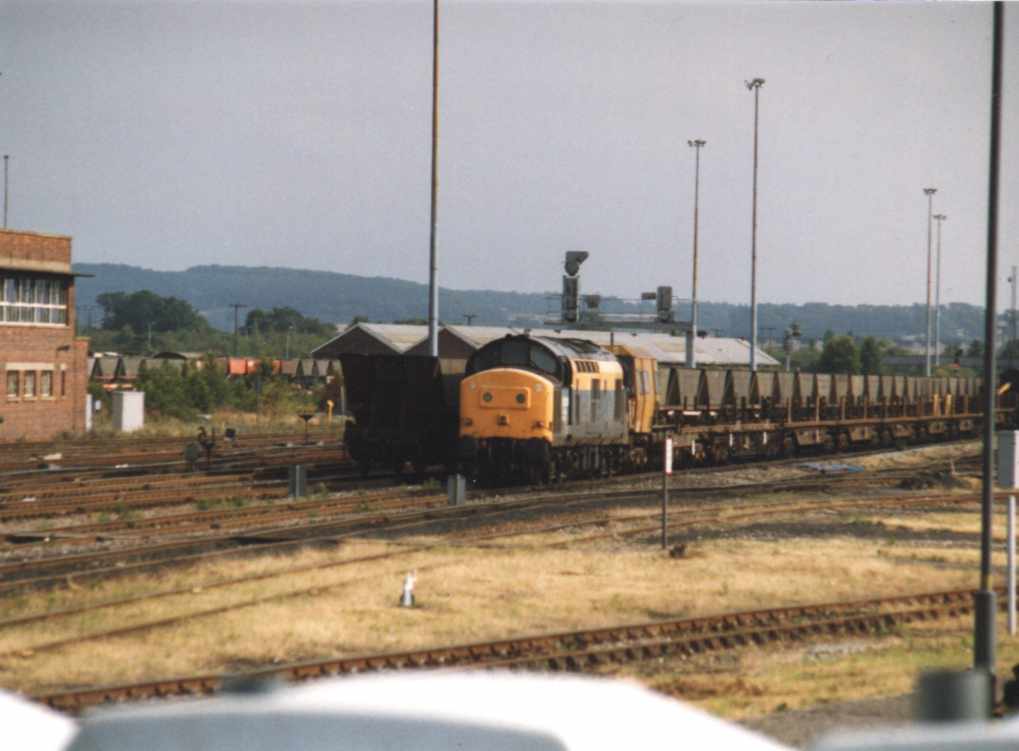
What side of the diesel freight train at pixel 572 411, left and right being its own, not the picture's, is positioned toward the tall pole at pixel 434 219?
right

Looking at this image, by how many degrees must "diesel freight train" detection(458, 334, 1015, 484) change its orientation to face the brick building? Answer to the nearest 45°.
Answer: approximately 90° to its right

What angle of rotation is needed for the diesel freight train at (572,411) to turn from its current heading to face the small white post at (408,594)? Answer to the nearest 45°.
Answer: approximately 45° to its left

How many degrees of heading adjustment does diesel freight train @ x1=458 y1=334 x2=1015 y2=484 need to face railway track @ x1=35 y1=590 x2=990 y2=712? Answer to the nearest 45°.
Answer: approximately 45° to its left

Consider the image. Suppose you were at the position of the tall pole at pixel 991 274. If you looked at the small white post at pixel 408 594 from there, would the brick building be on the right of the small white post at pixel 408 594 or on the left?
right

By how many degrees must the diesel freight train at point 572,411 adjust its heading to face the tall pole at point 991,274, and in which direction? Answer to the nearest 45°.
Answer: approximately 45° to its left

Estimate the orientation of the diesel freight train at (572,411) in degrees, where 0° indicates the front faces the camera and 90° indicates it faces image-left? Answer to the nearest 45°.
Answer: approximately 45°

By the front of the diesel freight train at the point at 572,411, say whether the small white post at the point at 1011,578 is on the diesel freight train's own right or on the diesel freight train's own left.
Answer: on the diesel freight train's own left
